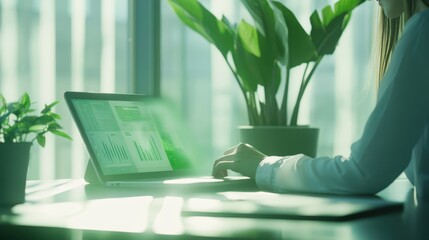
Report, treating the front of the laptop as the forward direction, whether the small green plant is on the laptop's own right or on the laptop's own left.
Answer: on the laptop's own right

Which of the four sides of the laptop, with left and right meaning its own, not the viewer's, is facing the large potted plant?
left

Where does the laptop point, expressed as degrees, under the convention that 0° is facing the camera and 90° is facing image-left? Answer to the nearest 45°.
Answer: approximately 315°
